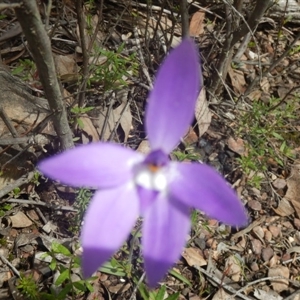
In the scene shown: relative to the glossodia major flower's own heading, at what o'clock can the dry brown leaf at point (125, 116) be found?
The dry brown leaf is roughly at 6 o'clock from the glossodia major flower.

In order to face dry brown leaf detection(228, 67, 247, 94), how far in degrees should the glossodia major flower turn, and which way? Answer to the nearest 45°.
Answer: approximately 180°

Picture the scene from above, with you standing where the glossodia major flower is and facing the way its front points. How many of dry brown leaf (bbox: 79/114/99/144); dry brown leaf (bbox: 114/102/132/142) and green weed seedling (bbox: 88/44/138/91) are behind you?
3

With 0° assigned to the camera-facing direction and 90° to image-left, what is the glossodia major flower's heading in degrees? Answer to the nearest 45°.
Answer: approximately 0°

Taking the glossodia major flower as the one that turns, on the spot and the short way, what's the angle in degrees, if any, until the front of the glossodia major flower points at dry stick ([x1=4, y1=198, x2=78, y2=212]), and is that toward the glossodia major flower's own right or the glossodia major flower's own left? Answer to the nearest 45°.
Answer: approximately 135° to the glossodia major flower's own right

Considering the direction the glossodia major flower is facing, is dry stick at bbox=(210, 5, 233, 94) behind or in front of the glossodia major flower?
behind

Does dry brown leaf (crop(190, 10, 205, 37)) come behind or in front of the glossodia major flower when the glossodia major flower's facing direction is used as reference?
behind

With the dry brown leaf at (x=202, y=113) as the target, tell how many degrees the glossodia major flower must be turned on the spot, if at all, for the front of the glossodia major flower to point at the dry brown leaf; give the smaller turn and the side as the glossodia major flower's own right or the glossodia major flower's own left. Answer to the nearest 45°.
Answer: approximately 180°
